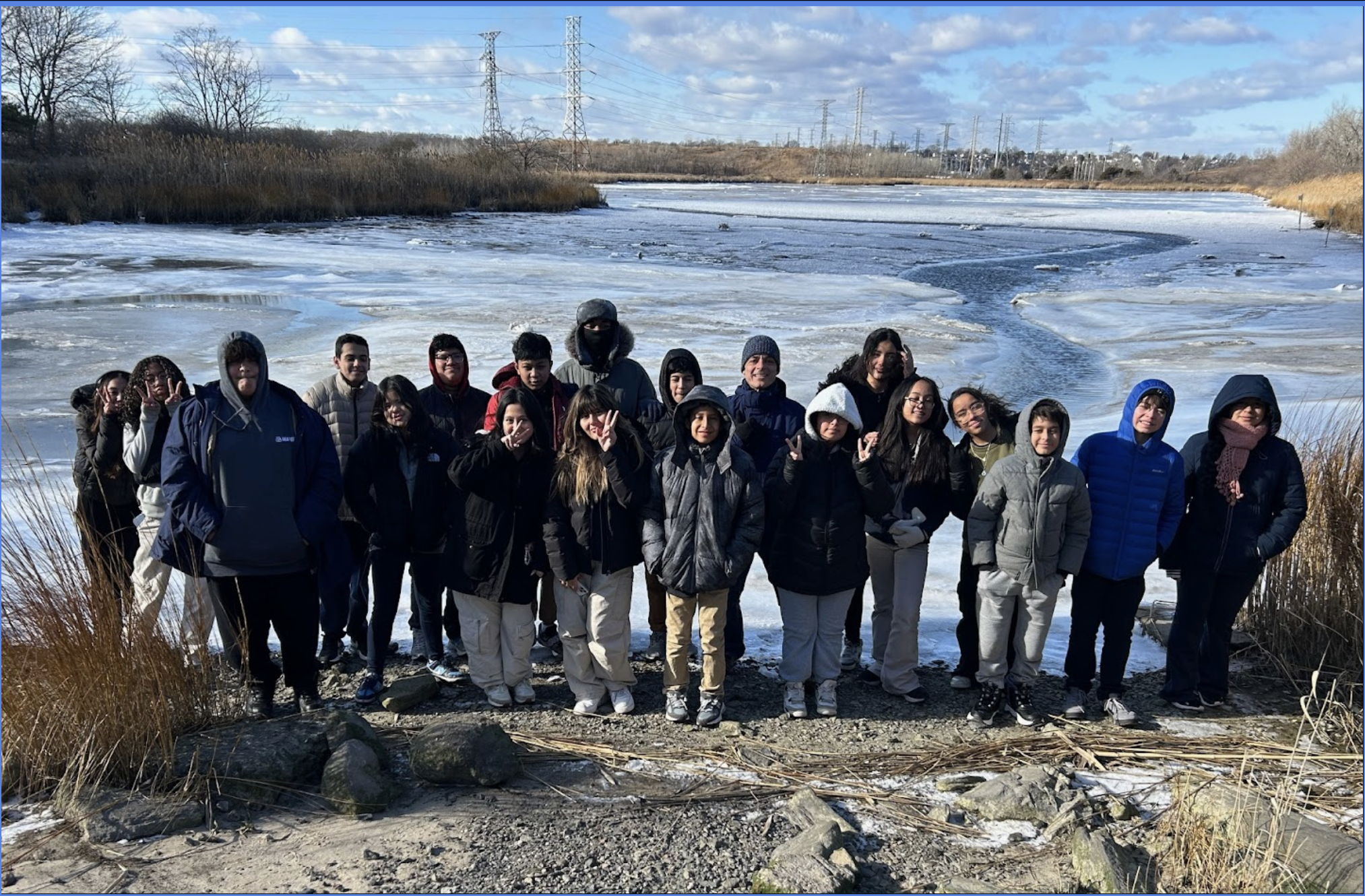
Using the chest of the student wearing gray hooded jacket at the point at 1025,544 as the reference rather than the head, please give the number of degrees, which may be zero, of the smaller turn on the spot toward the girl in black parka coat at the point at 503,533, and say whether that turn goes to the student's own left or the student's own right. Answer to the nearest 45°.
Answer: approximately 90° to the student's own right

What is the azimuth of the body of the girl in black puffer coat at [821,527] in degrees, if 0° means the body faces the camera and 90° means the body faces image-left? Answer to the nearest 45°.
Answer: approximately 0°

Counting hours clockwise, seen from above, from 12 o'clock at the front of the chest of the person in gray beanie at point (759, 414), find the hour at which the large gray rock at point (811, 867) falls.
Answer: The large gray rock is roughly at 12 o'clock from the person in gray beanie.

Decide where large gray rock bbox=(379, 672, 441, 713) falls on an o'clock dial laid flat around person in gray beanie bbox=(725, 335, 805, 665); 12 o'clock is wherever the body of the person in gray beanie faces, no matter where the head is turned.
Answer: The large gray rock is roughly at 2 o'clock from the person in gray beanie.

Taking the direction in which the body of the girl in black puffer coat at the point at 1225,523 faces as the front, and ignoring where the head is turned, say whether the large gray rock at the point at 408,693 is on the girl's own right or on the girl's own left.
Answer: on the girl's own right

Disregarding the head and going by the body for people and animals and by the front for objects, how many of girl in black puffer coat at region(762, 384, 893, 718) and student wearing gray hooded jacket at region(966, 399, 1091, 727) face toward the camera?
2

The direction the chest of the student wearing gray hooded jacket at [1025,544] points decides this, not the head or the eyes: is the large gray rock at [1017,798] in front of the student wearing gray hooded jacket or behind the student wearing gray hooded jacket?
in front
